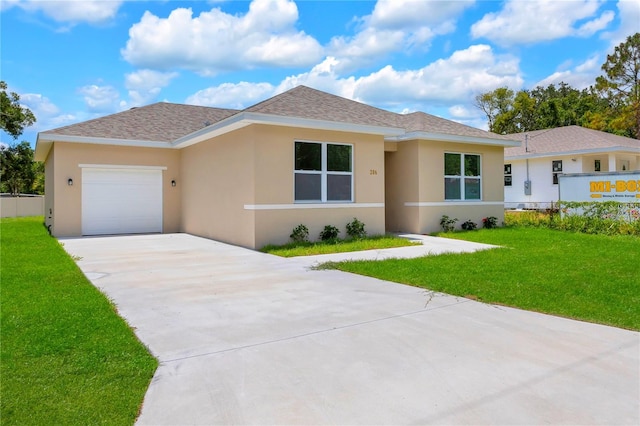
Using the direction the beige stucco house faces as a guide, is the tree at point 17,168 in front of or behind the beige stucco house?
behind

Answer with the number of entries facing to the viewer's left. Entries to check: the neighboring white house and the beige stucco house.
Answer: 0

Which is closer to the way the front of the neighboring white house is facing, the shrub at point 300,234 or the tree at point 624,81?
the shrub

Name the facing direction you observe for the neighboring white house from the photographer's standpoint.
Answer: facing the viewer and to the right of the viewer

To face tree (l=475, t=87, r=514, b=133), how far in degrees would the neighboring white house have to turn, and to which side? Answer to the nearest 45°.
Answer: approximately 135° to its left

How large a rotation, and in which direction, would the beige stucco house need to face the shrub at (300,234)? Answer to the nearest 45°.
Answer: approximately 45° to its right

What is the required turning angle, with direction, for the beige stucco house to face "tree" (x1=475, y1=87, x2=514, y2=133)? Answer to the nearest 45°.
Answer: approximately 90° to its left

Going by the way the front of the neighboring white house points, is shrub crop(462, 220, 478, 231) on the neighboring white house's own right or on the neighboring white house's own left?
on the neighboring white house's own right

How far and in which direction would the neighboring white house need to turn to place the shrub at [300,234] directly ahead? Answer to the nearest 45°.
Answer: approximately 45° to its right

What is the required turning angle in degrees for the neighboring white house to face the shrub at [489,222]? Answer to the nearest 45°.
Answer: approximately 45° to its right

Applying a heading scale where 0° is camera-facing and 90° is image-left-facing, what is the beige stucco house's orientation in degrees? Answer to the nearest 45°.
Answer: approximately 315°

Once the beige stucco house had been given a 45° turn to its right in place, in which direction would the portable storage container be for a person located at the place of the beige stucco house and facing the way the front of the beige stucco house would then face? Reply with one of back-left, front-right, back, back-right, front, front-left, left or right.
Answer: left
